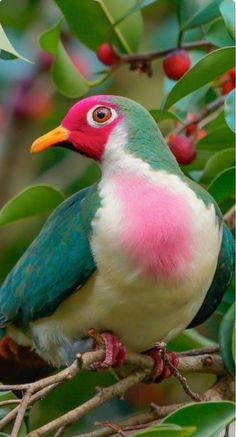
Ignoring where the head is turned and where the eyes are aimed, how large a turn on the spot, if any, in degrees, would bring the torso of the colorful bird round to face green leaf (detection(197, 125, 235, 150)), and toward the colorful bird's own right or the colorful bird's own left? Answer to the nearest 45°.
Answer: approximately 90° to the colorful bird's own left

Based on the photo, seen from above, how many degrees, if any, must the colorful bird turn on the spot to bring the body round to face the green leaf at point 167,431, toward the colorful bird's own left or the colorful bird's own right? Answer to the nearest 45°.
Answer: approximately 45° to the colorful bird's own right

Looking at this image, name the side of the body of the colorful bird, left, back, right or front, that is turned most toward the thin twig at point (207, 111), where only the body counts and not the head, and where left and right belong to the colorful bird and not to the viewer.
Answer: left

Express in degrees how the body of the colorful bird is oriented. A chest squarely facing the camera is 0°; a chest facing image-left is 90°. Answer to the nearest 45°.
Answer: approximately 315°
